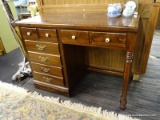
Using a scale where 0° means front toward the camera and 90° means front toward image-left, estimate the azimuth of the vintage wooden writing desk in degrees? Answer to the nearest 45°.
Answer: approximately 45°
